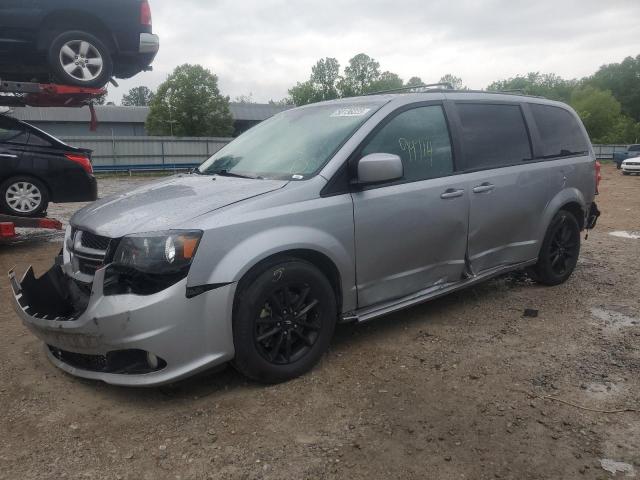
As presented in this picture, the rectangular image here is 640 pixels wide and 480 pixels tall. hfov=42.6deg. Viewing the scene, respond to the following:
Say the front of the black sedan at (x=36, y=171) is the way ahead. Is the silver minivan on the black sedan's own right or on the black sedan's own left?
on the black sedan's own left

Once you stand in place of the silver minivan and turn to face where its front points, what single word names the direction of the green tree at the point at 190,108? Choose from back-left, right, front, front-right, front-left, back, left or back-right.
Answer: back-right

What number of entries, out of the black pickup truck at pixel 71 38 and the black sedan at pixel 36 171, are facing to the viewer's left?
2

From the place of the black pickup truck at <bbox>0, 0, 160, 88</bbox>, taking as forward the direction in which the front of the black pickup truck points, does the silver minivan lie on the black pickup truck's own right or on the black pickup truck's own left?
on the black pickup truck's own left

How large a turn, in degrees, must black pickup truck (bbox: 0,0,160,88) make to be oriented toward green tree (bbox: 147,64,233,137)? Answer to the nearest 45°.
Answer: approximately 90° to its right

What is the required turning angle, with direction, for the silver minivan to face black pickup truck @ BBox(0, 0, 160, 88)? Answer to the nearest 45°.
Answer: approximately 90° to its right

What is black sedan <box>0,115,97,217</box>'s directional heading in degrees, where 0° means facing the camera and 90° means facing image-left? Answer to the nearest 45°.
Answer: approximately 90°

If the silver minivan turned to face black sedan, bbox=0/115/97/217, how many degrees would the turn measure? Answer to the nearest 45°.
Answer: approximately 90° to its right

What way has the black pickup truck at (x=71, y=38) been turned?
to the viewer's left
